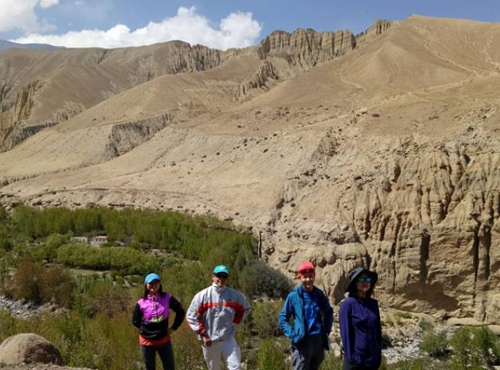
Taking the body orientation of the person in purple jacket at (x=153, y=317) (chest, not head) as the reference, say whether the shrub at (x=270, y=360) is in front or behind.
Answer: behind

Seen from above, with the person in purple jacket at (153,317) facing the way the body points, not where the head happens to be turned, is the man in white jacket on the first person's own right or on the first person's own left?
on the first person's own left

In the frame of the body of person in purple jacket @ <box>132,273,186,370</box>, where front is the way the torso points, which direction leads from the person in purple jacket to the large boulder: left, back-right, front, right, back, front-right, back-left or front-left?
back-right

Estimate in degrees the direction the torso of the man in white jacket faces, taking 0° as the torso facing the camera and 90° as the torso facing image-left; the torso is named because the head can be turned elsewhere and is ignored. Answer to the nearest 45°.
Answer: approximately 0°

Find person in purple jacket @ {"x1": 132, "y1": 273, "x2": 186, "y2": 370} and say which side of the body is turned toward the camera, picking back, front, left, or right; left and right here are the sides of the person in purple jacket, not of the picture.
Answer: front

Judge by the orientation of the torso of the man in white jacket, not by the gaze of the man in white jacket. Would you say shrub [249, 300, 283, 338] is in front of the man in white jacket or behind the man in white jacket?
behind

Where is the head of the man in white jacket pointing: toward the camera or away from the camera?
toward the camera

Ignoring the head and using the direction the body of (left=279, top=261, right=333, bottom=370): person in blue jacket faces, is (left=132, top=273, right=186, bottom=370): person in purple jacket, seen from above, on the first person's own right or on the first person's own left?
on the first person's own right

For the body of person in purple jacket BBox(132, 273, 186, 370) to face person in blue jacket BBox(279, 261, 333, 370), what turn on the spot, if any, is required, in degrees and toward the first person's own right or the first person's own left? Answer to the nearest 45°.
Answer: approximately 45° to the first person's own left

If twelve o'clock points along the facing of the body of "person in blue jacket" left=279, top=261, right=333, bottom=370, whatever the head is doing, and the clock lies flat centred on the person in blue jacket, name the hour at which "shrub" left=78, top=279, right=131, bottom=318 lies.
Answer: The shrub is roughly at 5 o'clock from the person in blue jacket.

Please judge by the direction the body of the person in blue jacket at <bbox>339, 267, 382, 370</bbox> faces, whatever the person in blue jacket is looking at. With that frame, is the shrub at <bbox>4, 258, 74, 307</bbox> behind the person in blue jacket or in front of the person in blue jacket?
behind

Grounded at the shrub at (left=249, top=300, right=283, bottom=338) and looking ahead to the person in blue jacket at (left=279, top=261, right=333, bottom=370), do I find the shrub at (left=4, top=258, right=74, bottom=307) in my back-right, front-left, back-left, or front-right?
back-right

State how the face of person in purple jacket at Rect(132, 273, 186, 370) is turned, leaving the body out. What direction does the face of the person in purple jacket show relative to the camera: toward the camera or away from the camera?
toward the camera
